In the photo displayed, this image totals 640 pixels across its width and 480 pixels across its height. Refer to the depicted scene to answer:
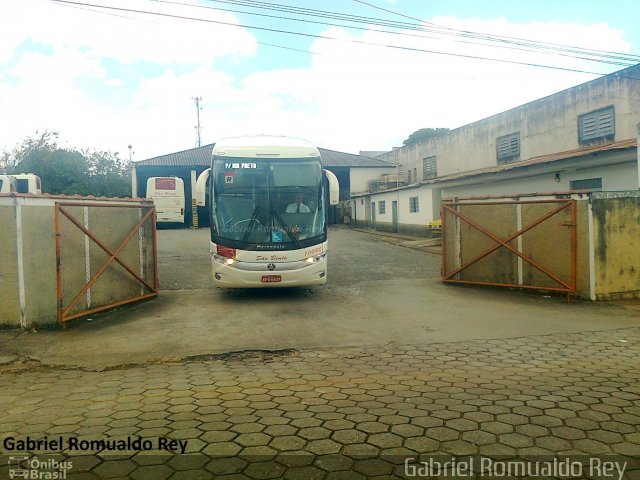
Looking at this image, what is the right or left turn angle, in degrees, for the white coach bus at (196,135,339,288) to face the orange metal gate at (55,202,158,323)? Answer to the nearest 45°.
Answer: approximately 90° to its right
